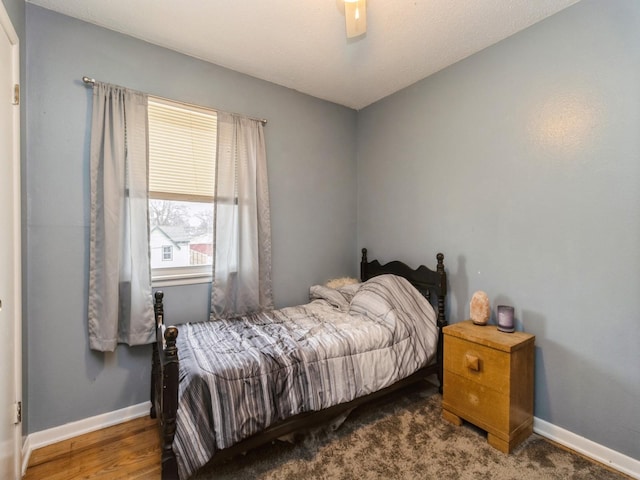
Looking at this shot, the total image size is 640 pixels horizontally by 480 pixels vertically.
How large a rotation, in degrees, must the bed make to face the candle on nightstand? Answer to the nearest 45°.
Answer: approximately 135° to its left

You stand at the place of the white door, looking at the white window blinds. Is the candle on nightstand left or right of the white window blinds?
right

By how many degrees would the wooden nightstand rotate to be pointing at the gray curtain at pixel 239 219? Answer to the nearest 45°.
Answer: approximately 45° to its right

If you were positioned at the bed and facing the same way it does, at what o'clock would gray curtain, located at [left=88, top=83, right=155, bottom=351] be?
The gray curtain is roughly at 2 o'clock from the bed.

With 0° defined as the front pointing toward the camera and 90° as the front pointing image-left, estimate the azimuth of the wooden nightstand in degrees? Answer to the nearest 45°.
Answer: approximately 45°

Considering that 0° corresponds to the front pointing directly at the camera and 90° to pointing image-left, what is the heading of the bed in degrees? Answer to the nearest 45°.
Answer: approximately 45°
